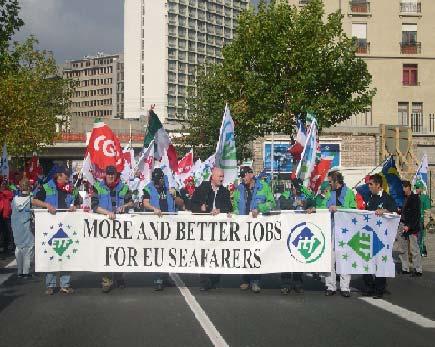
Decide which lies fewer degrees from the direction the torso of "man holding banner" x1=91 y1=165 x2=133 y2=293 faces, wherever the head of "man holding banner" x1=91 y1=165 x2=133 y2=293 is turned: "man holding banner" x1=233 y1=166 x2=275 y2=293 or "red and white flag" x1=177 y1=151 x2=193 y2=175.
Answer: the man holding banner

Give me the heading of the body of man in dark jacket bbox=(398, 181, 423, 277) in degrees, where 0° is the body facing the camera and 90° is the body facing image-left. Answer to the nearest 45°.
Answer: approximately 45°

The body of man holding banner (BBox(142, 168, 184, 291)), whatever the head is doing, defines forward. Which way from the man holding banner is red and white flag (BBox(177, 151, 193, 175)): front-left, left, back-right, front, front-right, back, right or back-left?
back

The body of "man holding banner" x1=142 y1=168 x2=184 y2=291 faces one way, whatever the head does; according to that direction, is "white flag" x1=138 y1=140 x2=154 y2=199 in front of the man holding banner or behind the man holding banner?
behind

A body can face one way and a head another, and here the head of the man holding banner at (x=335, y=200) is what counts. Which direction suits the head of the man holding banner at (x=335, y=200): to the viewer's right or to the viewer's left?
to the viewer's left

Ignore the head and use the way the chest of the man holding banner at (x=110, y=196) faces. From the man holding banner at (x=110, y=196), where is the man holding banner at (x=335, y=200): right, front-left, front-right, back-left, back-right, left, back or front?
left

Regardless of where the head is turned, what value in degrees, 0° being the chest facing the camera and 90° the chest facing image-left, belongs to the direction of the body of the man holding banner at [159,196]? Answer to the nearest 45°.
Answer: approximately 0°

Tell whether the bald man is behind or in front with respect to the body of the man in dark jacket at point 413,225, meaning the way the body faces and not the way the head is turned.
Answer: in front

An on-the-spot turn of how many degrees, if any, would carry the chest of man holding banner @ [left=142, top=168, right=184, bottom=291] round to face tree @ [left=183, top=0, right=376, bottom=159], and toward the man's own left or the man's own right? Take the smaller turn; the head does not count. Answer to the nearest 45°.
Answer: approximately 180°

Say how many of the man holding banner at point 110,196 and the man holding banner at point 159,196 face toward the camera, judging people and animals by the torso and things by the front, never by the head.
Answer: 2
